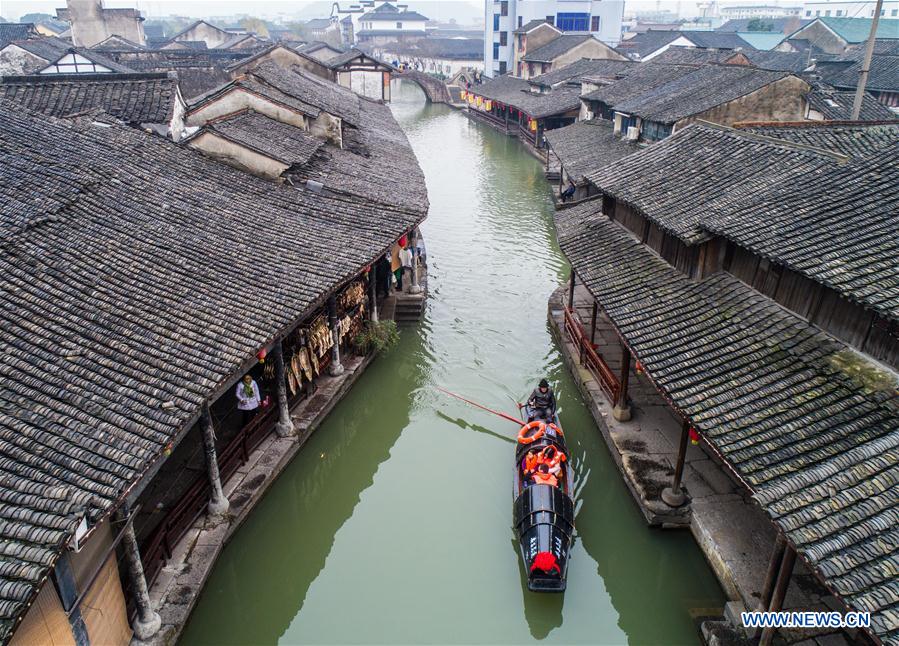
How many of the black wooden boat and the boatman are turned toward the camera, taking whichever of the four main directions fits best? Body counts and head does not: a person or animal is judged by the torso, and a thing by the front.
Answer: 2

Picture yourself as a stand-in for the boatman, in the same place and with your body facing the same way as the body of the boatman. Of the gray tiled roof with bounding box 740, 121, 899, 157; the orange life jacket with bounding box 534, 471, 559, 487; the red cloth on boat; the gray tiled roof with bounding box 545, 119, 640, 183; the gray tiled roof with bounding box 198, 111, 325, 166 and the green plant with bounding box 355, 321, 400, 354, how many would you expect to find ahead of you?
2

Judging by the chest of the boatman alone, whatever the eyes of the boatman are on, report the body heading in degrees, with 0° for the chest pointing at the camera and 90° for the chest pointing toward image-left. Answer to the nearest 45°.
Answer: approximately 0°

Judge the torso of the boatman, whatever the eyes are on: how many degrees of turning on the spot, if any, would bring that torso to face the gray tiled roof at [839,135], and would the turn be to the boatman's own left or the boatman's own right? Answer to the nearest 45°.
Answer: approximately 135° to the boatman's own left

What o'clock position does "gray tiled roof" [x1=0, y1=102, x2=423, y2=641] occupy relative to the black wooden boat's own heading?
The gray tiled roof is roughly at 3 o'clock from the black wooden boat.

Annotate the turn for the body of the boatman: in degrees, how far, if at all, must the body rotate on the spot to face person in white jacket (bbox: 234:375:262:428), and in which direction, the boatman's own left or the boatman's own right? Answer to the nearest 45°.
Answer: approximately 90° to the boatman's own right

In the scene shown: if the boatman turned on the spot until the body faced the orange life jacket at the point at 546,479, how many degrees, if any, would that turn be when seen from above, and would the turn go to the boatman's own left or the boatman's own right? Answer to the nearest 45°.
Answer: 0° — they already face it

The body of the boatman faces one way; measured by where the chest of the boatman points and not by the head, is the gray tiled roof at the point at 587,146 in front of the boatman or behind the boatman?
behind

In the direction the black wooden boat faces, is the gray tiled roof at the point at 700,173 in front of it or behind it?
behind

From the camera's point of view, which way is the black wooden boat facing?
toward the camera

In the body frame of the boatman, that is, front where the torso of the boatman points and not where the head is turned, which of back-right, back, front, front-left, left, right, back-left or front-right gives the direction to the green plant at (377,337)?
back-right
